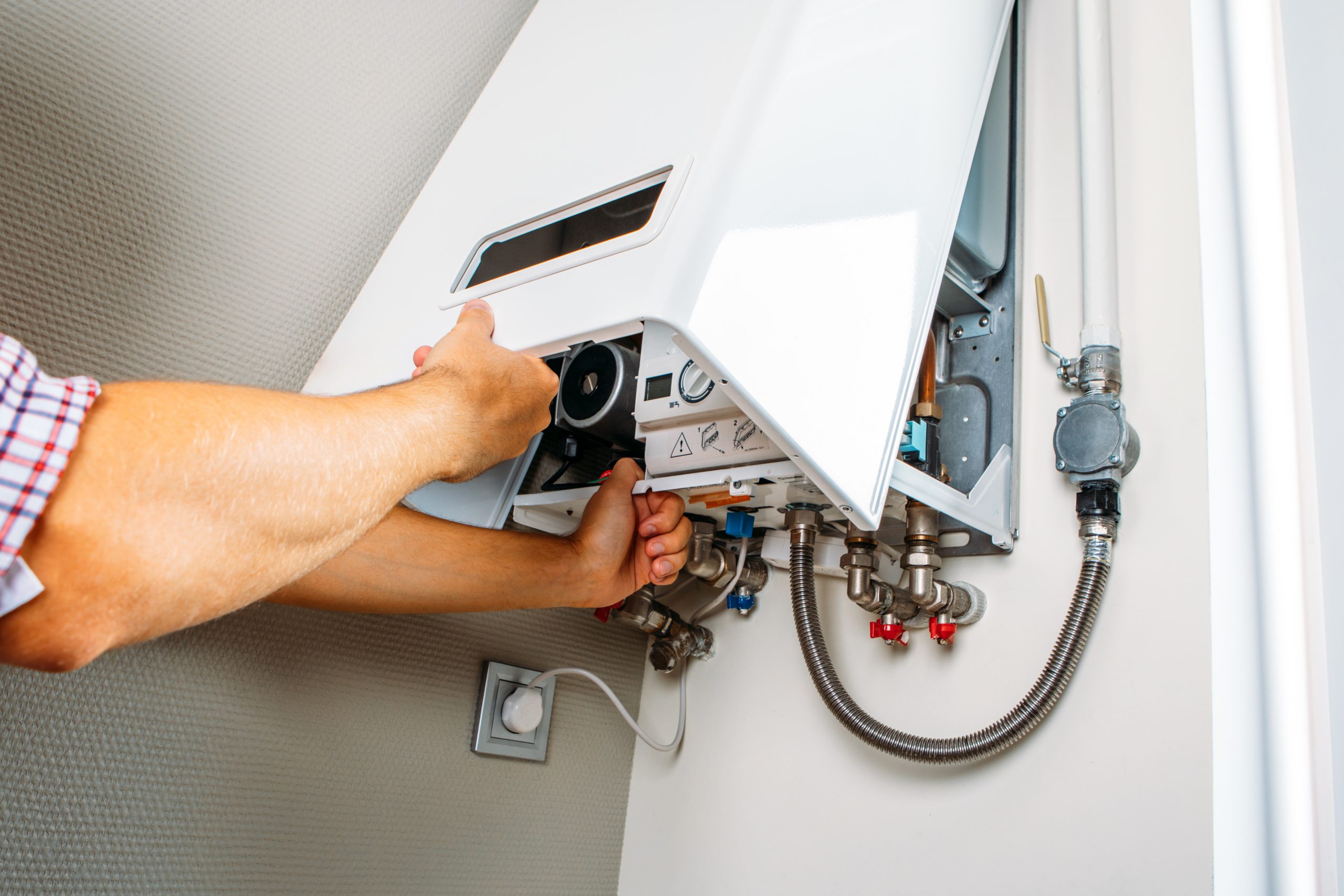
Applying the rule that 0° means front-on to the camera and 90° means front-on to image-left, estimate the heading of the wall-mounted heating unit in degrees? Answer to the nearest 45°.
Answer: approximately 45°

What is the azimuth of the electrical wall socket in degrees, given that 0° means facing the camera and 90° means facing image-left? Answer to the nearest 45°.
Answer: approximately 315°

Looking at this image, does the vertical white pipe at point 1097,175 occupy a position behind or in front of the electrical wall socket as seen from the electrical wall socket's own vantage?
in front

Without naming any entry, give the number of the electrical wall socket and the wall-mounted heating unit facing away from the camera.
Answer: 0
